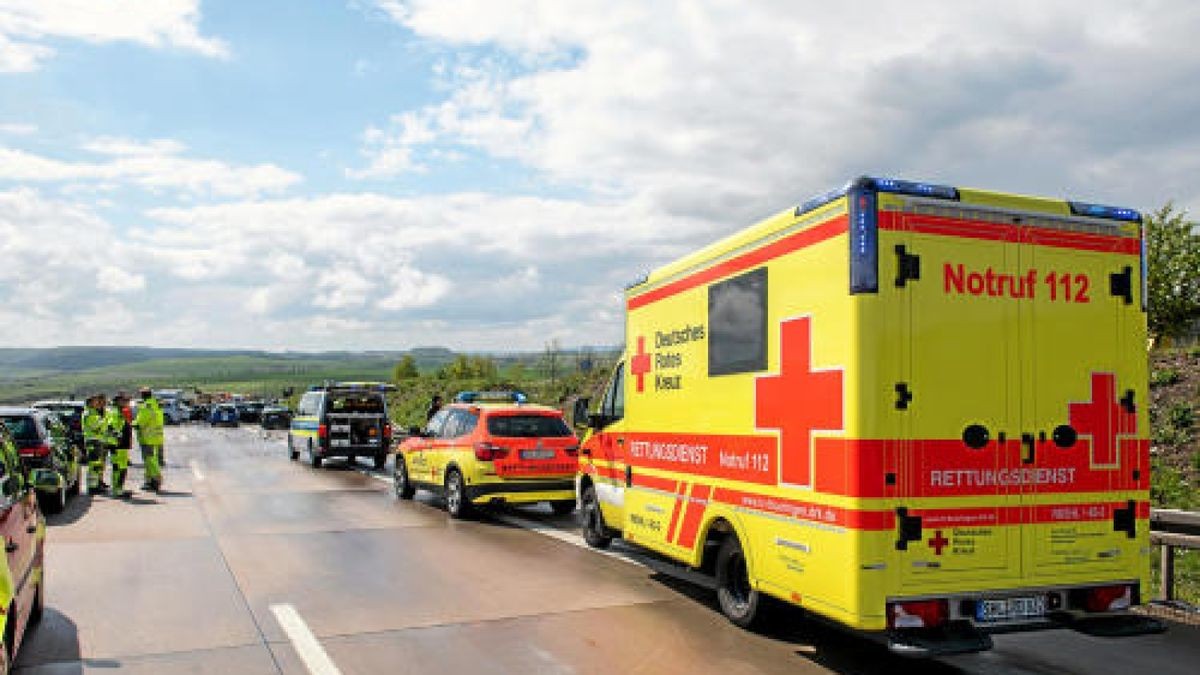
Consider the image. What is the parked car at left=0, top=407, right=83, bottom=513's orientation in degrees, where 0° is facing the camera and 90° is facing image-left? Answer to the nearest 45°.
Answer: approximately 225°

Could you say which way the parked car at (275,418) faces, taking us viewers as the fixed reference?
facing away from the viewer

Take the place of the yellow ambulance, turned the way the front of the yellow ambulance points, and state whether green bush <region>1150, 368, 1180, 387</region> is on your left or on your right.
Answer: on your right

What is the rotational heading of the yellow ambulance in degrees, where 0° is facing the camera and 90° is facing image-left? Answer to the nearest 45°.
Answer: approximately 135°

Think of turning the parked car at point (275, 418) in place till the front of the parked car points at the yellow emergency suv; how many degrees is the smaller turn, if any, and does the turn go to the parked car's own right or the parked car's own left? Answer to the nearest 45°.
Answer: approximately 180°

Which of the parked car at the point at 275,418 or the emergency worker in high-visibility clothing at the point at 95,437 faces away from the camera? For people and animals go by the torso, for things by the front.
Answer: the parked car

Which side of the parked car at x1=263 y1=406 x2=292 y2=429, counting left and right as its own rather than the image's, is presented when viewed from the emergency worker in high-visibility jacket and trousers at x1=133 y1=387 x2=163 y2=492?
back

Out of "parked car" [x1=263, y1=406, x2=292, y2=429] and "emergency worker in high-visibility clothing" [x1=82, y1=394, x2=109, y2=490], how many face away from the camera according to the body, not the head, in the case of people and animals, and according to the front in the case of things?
1
